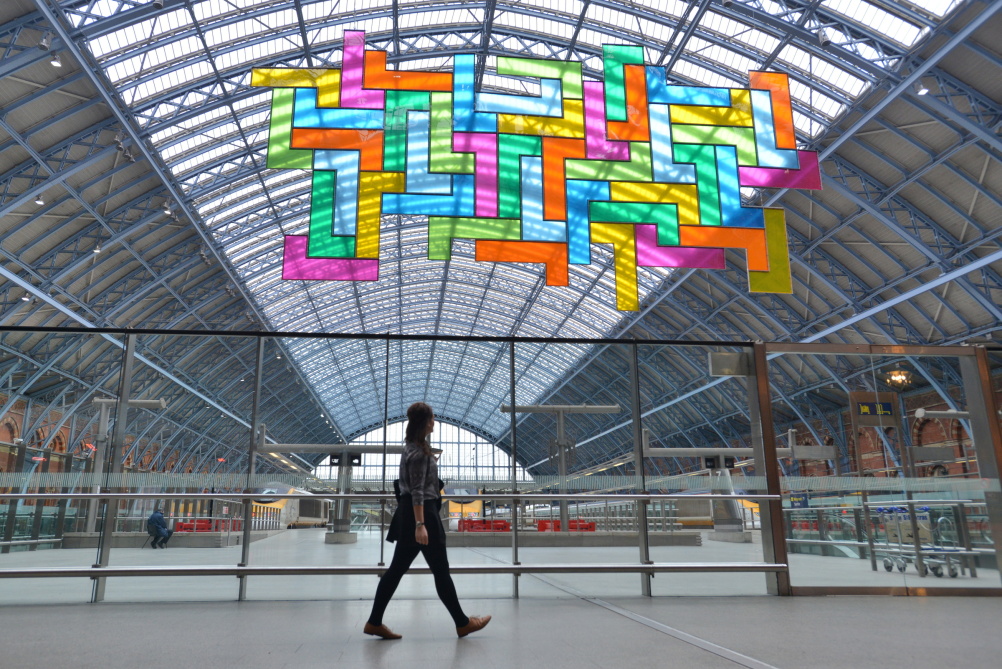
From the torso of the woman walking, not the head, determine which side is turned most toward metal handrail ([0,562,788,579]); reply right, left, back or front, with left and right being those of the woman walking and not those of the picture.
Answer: left

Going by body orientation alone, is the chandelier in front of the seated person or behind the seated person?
in front

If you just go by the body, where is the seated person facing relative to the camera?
to the viewer's right

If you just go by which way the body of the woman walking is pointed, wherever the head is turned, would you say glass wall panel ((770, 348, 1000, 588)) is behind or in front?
in front

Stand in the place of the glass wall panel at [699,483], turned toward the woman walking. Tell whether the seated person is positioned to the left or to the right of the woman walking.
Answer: right

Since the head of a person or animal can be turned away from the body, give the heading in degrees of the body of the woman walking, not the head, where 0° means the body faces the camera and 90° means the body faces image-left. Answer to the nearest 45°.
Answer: approximately 270°

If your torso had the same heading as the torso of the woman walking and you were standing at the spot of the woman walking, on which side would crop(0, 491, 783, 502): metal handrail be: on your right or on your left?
on your left

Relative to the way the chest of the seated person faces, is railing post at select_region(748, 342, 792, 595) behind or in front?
in front
